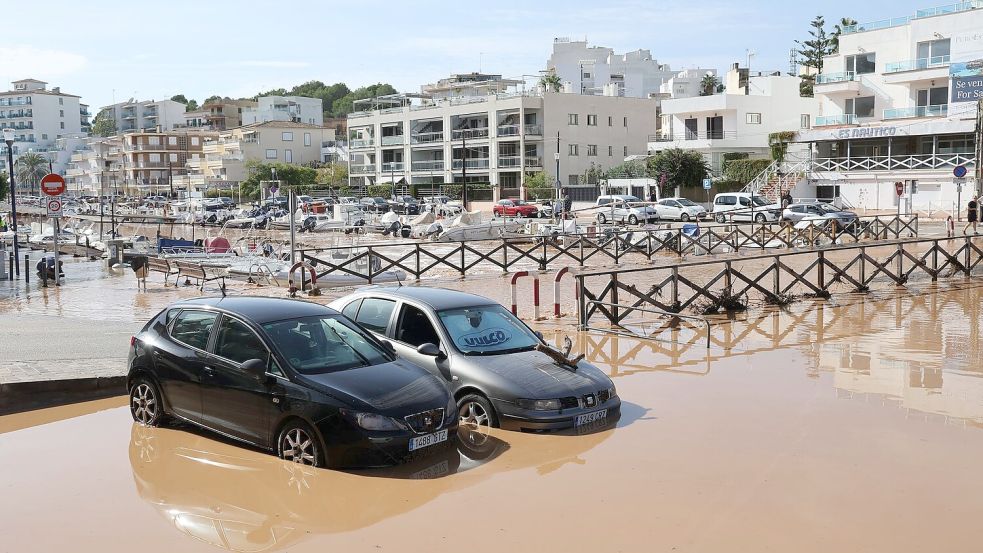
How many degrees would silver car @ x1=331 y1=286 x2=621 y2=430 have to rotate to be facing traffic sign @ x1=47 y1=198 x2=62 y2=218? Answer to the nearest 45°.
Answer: approximately 180°

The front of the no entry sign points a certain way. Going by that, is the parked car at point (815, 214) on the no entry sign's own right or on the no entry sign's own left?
on the no entry sign's own left

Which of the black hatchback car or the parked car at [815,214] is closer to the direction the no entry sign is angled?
the black hatchback car

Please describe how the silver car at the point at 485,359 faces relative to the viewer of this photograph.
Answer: facing the viewer and to the right of the viewer

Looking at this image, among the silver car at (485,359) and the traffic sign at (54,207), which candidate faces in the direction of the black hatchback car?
the traffic sign

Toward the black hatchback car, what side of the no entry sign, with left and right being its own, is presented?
front

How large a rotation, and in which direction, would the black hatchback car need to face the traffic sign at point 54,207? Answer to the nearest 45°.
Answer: approximately 135° to its left

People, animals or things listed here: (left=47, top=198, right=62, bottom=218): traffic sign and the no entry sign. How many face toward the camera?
2

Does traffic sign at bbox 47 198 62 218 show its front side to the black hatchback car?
yes
